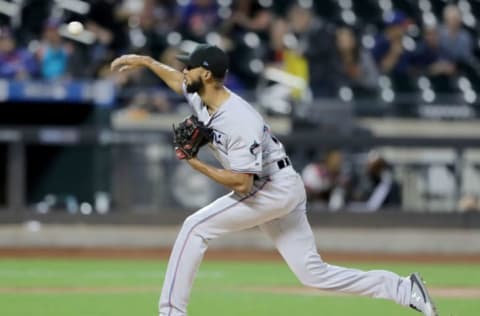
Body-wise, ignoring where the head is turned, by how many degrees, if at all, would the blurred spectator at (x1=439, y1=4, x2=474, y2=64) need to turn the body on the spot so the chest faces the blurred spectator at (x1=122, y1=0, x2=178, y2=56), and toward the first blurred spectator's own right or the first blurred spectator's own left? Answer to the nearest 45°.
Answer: approximately 90° to the first blurred spectator's own right

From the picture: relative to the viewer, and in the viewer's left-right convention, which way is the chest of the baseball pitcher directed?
facing to the left of the viewer

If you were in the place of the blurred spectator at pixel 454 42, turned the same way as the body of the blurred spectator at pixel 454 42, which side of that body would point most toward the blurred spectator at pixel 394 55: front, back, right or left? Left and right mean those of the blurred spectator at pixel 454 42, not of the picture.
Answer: right

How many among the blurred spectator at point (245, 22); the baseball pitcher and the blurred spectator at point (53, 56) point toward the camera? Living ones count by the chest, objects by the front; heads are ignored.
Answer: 2

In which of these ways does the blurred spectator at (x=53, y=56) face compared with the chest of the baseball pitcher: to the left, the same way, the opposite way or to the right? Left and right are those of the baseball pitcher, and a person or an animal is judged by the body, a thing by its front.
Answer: to the left

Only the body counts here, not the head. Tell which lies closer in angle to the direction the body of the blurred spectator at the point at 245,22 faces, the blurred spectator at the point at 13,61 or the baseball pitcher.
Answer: the baseball pitcher

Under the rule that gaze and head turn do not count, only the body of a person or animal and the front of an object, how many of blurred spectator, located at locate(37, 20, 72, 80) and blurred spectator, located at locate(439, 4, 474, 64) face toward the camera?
2

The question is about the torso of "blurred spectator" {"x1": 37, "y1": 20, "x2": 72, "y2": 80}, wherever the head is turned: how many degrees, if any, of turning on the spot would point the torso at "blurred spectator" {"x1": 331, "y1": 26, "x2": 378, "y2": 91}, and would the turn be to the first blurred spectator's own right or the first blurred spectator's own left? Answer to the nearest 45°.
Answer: approximately 90° to the first blurred spectator's own left

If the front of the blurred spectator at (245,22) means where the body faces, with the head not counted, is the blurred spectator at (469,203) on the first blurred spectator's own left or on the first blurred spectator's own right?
on the first blurred spectator's own left

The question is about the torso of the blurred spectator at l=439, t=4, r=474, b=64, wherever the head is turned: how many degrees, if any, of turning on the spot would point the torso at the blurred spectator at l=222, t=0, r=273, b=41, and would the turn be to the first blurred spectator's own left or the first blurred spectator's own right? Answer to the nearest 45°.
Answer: approximately 90° to the first blurred spectator's own right

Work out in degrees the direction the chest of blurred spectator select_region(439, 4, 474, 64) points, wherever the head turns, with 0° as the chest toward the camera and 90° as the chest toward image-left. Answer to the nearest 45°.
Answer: approximately 0°
